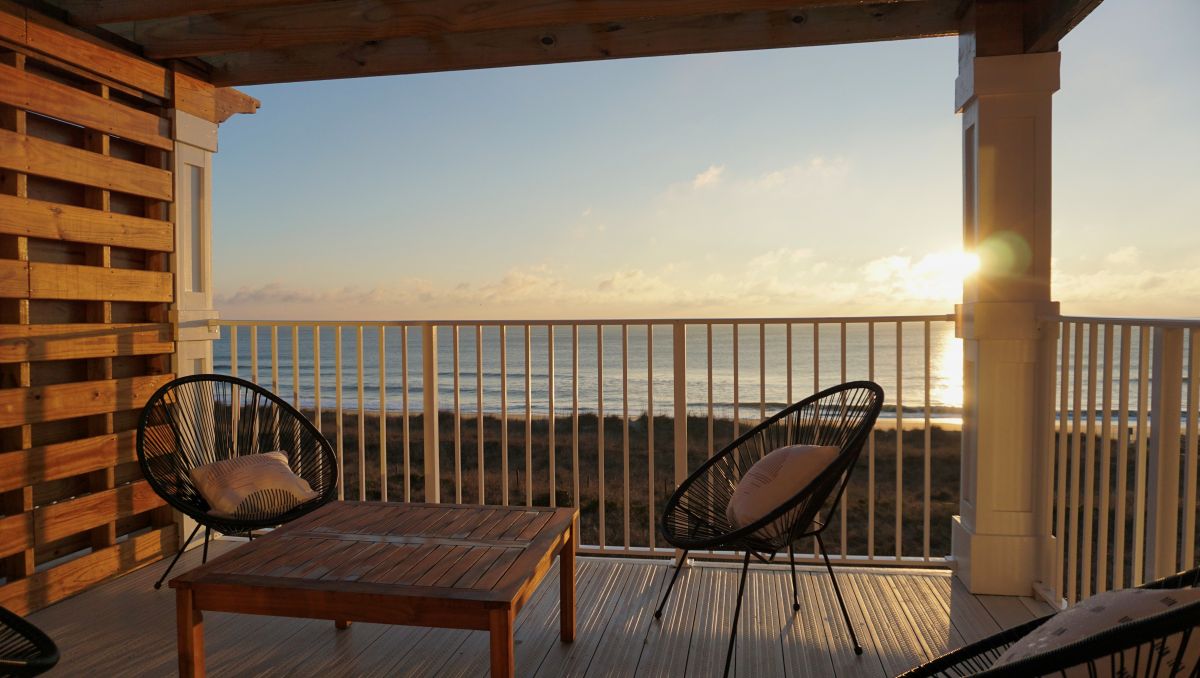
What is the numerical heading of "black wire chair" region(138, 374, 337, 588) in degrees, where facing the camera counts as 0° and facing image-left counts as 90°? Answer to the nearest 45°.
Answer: approximately 315°

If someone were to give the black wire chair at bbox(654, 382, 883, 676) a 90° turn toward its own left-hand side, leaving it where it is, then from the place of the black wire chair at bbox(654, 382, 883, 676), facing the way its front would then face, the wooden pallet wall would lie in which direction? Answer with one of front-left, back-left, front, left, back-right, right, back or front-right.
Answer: back-right

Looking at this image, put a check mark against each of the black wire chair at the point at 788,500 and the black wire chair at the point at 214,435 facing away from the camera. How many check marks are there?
0

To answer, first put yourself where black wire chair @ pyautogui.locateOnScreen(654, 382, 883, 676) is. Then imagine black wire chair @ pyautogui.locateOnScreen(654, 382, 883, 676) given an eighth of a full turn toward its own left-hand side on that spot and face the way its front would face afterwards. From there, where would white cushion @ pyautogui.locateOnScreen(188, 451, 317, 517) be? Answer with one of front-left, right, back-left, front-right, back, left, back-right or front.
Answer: right

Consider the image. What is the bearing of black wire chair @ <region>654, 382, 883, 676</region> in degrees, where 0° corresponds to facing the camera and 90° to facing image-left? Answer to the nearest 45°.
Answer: approximately 45°

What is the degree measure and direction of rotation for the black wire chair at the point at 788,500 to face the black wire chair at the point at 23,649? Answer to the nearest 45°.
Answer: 0° — it already faces it

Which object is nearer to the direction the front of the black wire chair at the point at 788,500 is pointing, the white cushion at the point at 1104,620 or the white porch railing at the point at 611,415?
the white cushion
